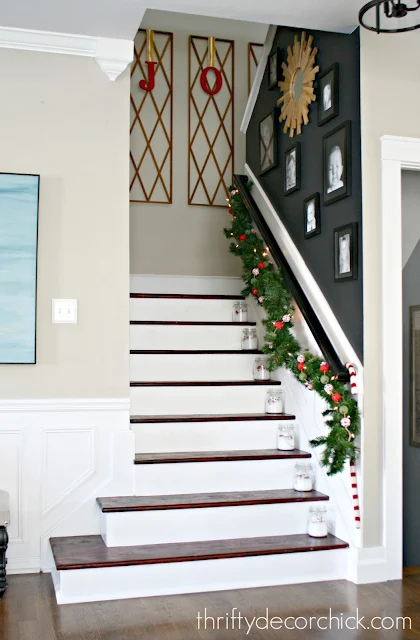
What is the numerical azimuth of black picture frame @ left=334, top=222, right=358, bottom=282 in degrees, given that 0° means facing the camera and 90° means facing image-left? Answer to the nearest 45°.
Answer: approximately 45°

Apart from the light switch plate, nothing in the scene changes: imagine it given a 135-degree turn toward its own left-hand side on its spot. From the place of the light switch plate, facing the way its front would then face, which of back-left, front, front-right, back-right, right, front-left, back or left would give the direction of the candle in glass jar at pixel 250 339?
front

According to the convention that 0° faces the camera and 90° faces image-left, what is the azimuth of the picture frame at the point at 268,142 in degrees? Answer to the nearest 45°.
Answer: approximately 45°

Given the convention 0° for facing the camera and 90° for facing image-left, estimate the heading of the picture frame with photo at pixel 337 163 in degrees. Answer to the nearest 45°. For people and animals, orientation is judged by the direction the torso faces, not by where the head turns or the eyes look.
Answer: approximately 45°

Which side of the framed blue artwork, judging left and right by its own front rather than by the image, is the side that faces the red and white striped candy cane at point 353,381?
left
